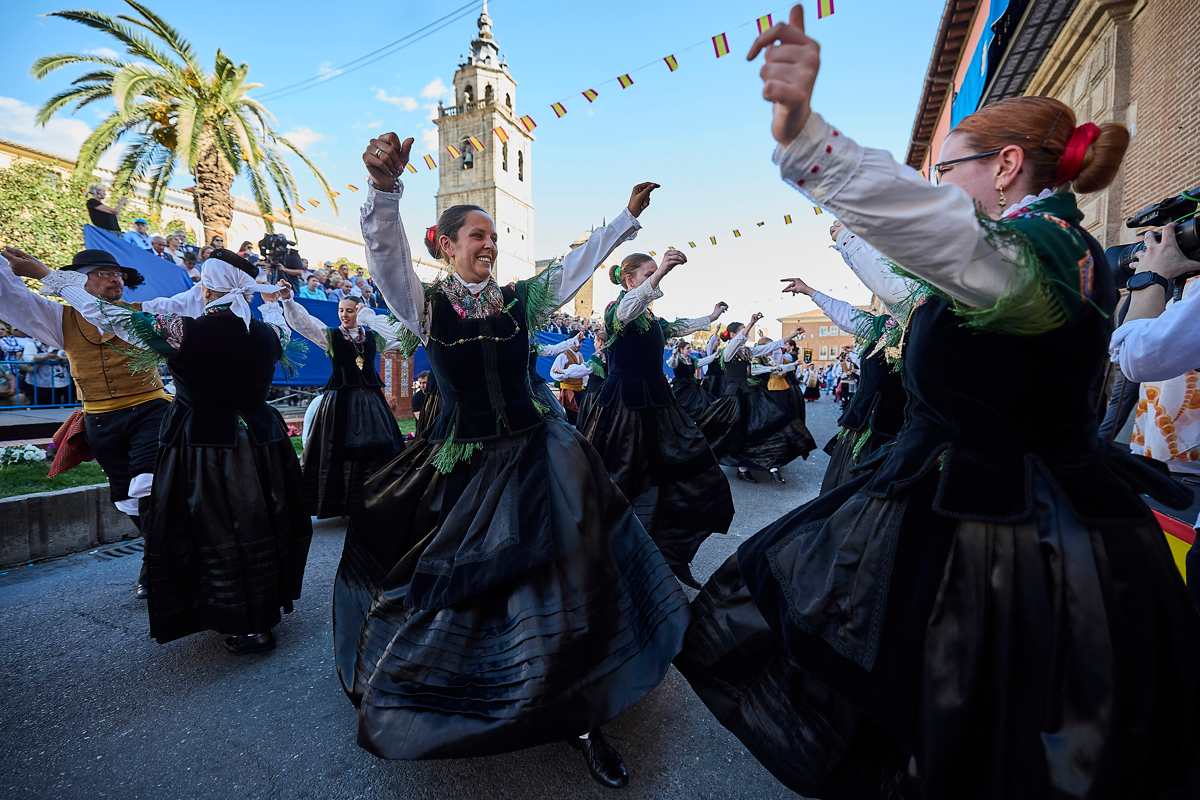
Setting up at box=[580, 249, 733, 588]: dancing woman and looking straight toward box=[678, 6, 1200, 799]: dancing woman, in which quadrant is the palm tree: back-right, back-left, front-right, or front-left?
back-right

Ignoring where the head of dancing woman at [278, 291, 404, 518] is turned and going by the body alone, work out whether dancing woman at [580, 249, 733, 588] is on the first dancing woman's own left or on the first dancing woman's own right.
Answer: on the first dancing woman's own left

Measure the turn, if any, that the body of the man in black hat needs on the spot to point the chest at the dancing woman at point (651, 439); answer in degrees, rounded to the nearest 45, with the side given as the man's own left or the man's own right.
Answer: approximately 45° to the man's own left

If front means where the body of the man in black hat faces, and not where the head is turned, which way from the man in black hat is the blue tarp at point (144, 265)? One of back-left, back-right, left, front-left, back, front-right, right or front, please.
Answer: back

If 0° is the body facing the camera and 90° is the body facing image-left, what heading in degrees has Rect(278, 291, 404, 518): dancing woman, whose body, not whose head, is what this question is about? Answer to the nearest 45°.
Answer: approximately 0°

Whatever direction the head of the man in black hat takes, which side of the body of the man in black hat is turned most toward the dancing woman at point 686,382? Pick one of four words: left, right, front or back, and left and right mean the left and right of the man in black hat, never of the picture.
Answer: left

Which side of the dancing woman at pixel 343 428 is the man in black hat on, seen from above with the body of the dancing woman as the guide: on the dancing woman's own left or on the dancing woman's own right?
on the dancing woman's own right

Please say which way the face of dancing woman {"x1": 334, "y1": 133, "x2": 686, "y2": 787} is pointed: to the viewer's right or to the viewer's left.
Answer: to the viewer's right

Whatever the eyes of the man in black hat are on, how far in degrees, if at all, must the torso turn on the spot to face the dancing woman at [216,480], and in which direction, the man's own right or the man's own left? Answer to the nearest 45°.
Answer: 0° — they already face them

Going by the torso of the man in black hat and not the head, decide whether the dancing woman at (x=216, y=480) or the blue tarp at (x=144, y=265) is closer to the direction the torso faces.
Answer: the dancing woman

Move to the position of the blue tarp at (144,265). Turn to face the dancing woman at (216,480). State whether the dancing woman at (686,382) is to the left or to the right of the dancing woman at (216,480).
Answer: left

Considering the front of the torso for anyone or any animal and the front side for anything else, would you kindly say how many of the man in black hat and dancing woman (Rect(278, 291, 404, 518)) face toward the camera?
2

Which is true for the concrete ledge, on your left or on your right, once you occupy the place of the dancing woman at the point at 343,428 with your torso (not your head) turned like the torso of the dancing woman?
on your right

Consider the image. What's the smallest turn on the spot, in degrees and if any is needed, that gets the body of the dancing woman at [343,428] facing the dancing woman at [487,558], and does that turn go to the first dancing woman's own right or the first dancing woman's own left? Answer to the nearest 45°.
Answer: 0° — they already face them
